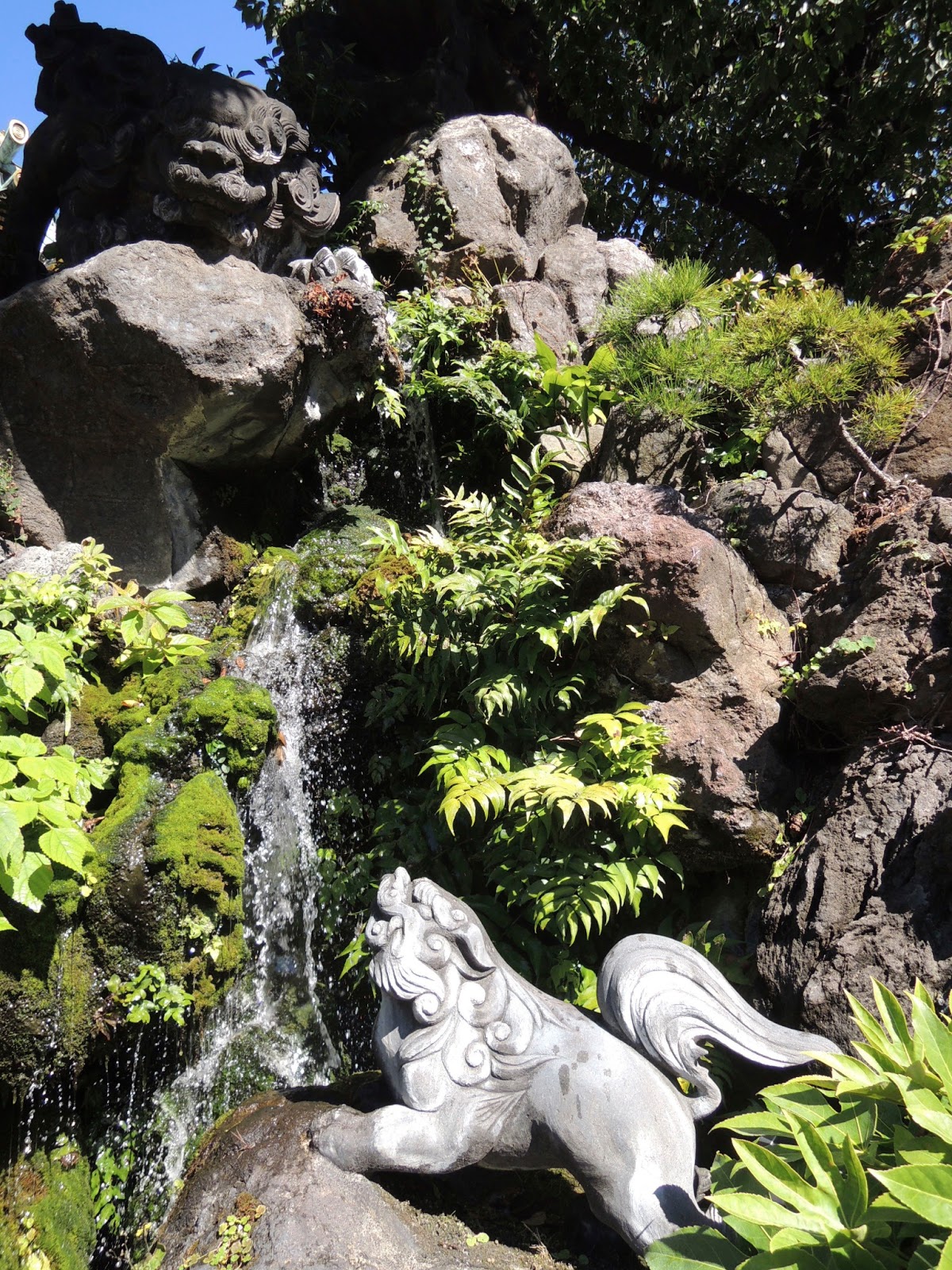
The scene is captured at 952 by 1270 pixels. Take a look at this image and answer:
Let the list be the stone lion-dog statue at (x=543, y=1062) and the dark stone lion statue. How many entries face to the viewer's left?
1

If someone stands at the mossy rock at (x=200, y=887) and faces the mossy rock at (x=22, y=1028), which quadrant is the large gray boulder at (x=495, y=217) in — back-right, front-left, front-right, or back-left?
back-right

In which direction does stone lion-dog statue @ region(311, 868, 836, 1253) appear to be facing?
to the viewer's left

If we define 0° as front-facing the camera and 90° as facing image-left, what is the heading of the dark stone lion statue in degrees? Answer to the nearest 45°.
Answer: approximately 315°
